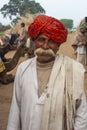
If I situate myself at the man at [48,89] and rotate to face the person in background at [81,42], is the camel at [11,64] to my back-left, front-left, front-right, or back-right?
front-left

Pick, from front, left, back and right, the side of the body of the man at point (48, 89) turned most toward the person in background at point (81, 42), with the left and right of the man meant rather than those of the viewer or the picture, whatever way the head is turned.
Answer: back

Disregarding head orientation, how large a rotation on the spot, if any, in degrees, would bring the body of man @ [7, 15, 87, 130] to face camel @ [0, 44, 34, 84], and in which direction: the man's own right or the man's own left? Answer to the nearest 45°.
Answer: approximately 180°

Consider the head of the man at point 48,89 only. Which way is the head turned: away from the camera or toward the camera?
toward the camera

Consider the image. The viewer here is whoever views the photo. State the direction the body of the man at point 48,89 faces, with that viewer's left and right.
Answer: facing the viewer

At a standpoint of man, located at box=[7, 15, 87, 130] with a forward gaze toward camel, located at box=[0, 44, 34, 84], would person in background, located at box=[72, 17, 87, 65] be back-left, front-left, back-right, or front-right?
front-right
